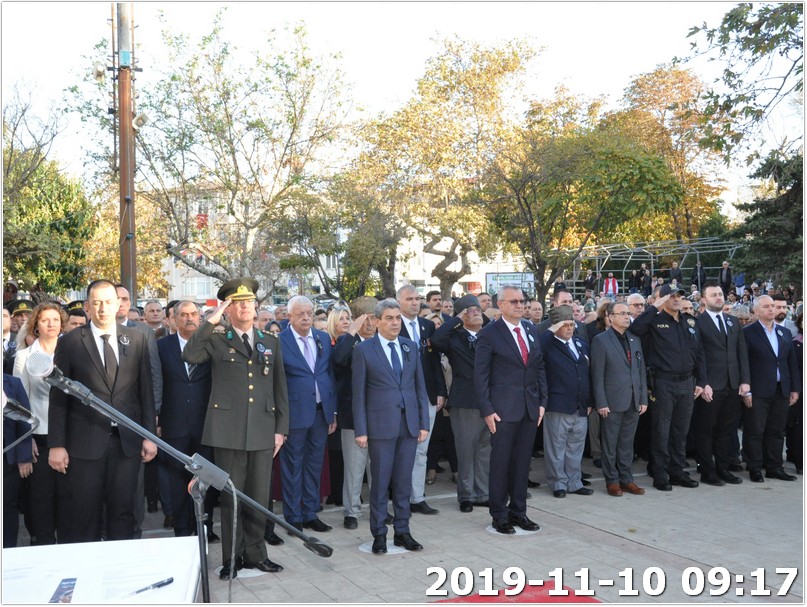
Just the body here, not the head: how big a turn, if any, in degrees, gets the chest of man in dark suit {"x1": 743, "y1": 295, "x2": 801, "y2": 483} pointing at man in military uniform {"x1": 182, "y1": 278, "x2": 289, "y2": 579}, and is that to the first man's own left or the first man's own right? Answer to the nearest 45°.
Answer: approximately 90° to the first man's own right

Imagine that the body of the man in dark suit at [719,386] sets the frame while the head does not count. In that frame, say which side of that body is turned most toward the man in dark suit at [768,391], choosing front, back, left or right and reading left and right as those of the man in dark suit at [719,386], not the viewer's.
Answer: left

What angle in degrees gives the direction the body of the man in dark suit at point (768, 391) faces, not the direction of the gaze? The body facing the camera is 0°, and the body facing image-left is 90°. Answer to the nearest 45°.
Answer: approximately 315°

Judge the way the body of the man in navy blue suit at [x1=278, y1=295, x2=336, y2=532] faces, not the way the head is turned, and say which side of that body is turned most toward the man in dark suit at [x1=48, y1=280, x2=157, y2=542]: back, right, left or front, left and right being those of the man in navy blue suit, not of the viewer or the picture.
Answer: right

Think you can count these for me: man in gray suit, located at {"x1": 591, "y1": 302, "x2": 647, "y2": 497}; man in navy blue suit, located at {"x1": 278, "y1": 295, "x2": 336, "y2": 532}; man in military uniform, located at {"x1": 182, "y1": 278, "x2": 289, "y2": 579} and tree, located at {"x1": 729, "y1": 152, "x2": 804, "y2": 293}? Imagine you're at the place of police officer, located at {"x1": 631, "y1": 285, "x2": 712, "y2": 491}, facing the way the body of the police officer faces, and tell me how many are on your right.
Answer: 3

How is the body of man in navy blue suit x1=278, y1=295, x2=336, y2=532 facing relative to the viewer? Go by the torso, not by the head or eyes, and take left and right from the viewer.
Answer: facing the viewer and to the right of the viewer

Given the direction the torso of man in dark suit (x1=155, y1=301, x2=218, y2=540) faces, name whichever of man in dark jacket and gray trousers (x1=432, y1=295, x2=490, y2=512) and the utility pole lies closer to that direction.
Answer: the man in dark jacket and gray trousers

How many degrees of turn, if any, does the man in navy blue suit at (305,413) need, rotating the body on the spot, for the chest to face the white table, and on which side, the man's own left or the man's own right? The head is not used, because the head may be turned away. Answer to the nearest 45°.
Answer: approximately 45° to the man's own right

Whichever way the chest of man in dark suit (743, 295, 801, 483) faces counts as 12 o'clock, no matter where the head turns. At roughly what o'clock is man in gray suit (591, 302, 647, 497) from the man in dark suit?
The man in gray suit is roughly at 3 o'clock from the man in dark suit.

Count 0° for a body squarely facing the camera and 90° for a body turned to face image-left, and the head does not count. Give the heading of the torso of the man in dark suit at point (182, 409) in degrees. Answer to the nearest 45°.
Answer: approximately 315°
